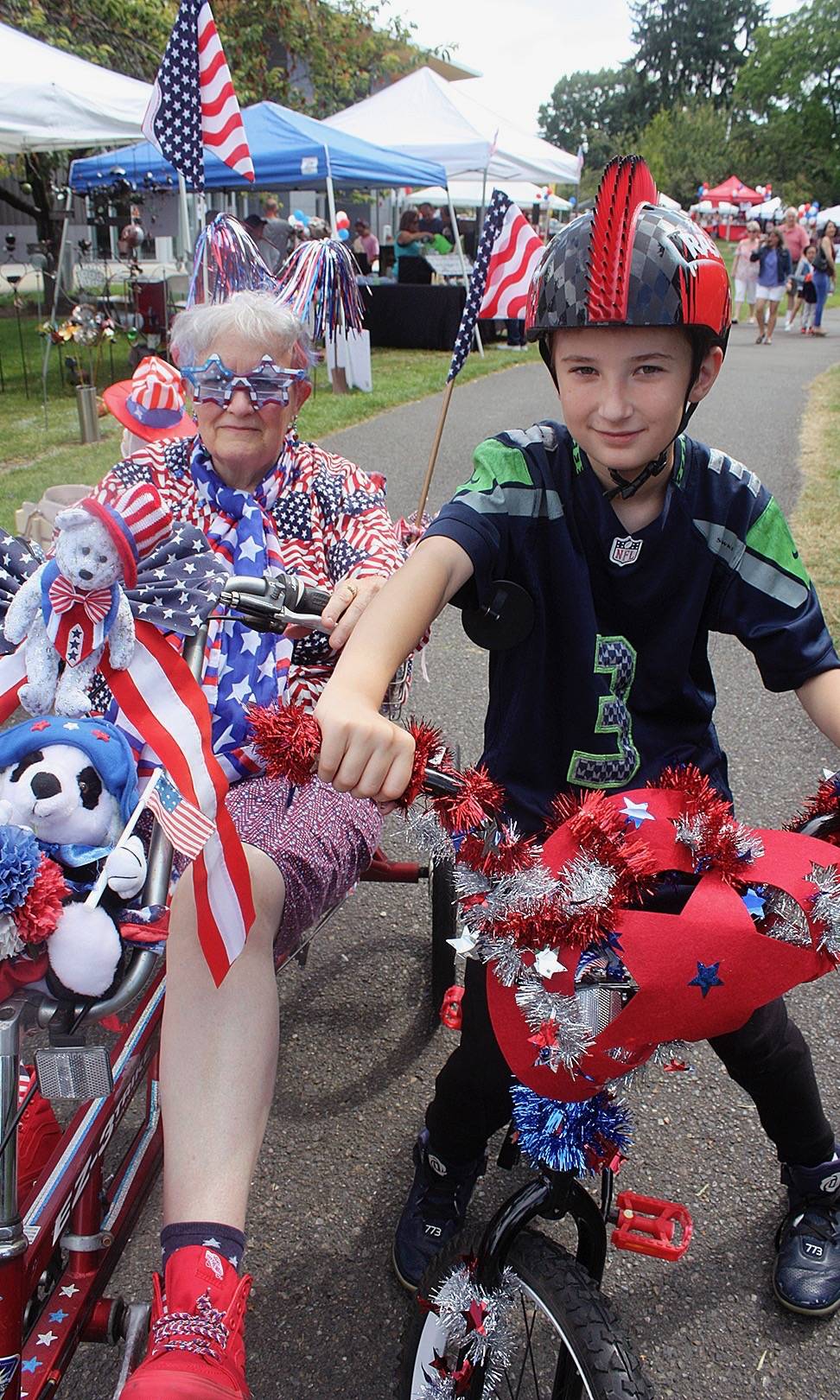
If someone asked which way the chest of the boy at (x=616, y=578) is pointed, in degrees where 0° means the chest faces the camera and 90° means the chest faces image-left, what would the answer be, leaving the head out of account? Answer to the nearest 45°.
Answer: approximately 0°

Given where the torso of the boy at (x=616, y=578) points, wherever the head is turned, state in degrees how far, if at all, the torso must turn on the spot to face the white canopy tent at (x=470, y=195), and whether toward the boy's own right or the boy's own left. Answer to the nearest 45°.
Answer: approximately 180°

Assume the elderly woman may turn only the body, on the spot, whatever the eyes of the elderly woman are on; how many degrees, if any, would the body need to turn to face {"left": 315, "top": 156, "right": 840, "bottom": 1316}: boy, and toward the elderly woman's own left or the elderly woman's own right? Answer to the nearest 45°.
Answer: approximately 45° to the elderly woman's own left

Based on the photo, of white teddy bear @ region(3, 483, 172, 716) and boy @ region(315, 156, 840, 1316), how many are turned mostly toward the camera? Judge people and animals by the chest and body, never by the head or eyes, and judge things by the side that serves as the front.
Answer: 2

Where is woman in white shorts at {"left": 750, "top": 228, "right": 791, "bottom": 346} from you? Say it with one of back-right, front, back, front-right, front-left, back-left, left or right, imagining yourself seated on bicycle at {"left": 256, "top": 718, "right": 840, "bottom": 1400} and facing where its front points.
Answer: back

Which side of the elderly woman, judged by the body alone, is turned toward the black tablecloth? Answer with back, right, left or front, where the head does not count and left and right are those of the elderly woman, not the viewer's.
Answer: back

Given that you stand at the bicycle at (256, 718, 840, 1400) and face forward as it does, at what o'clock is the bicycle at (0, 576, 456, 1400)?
the bicycle at (0, 576, 456, 1400) is roughly at 3 o'clock from the bicycle at (256, 718, 840, 1400).

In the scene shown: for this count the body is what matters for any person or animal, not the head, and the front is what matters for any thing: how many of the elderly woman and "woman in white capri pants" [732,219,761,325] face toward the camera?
2
